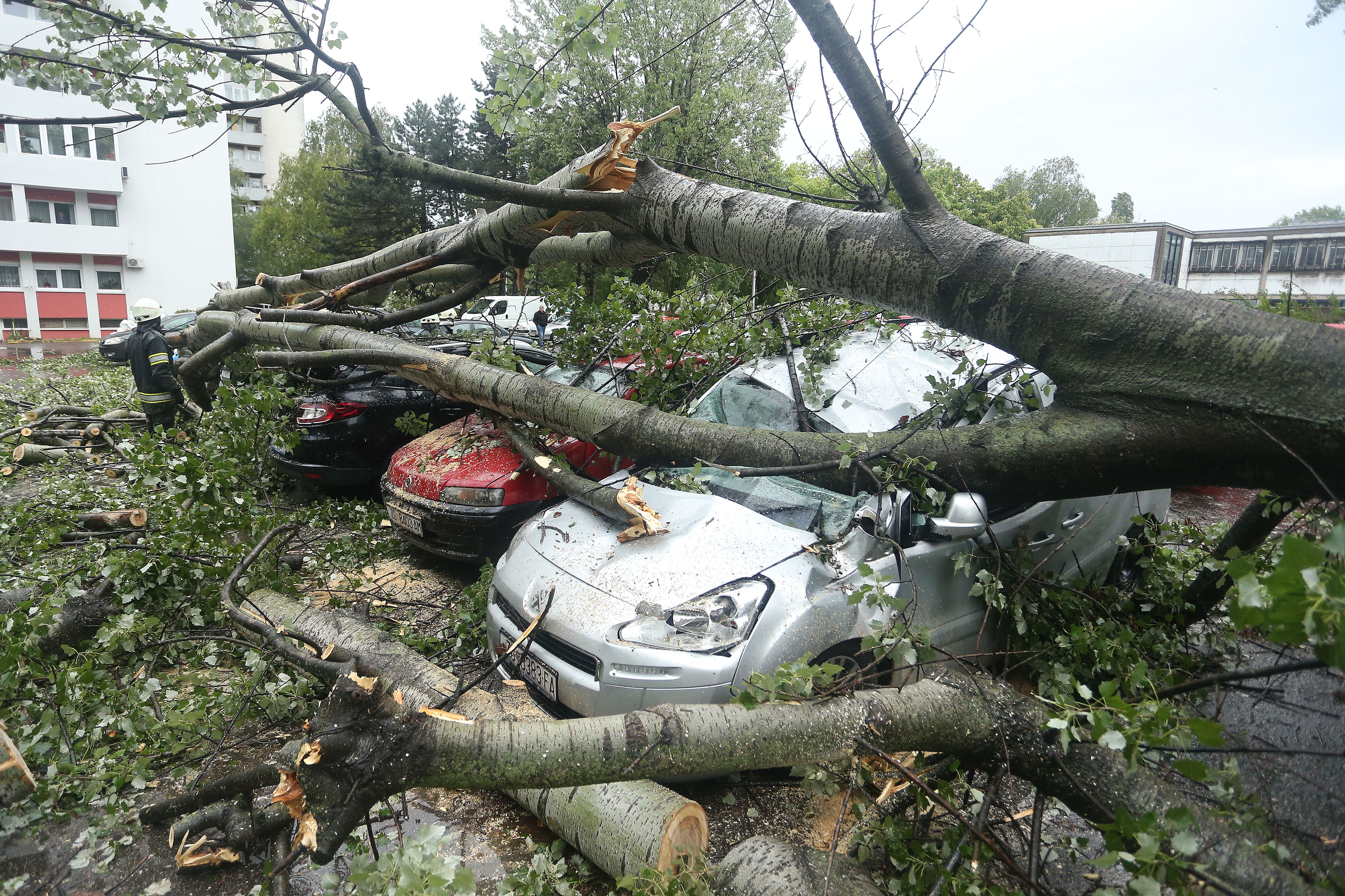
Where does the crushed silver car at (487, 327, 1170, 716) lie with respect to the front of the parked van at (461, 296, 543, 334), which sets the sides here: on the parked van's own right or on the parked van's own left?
on the parked van's own left

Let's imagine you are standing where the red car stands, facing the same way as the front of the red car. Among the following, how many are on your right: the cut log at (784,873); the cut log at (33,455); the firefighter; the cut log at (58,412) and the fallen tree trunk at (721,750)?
3

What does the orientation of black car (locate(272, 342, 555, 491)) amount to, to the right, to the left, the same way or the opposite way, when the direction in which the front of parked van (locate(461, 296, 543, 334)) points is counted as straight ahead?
the opposite way

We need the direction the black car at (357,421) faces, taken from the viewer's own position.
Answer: facing away from the viewer and to the right of the viewer

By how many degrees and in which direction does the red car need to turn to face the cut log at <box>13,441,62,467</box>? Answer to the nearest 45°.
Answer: approximately 90° to its right

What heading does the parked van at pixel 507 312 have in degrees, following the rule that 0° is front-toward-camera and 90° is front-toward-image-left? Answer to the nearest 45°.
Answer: approximately 45°

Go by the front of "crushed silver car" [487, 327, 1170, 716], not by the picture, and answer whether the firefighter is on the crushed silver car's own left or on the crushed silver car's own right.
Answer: on the crushed silver car's own right

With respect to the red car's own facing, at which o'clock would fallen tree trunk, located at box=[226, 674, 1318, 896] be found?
The fallen tree trunk is roughly at 10 o'clock from the red car.

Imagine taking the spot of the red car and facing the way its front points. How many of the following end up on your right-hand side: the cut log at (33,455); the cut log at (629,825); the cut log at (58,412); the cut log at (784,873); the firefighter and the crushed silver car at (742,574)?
3
